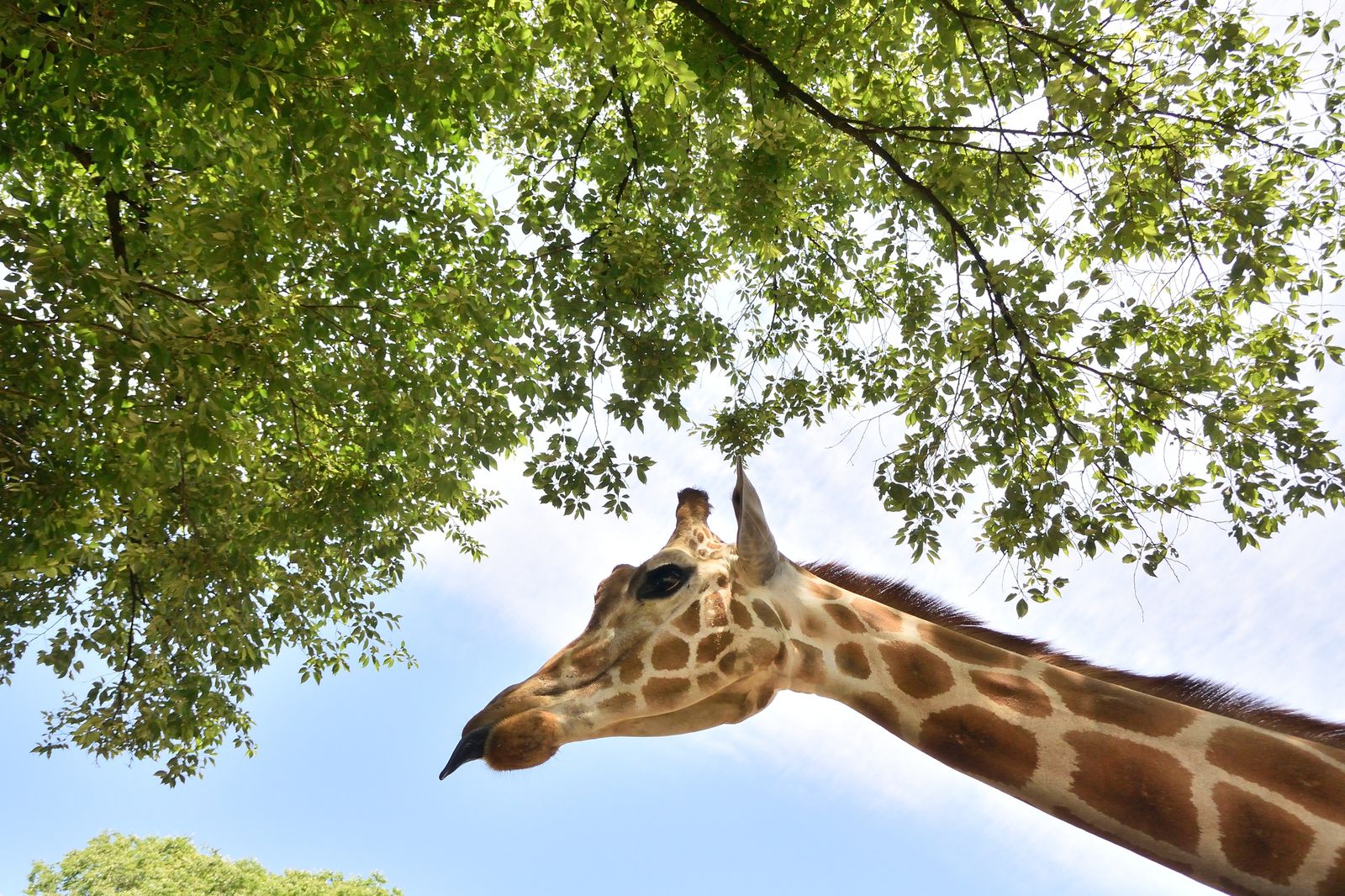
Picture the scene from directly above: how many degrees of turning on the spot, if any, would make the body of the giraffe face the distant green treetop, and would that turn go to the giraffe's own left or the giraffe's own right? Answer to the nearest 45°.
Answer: approximately 45° to the giraffe's own right

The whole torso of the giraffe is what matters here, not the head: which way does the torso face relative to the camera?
to the viewer's left
